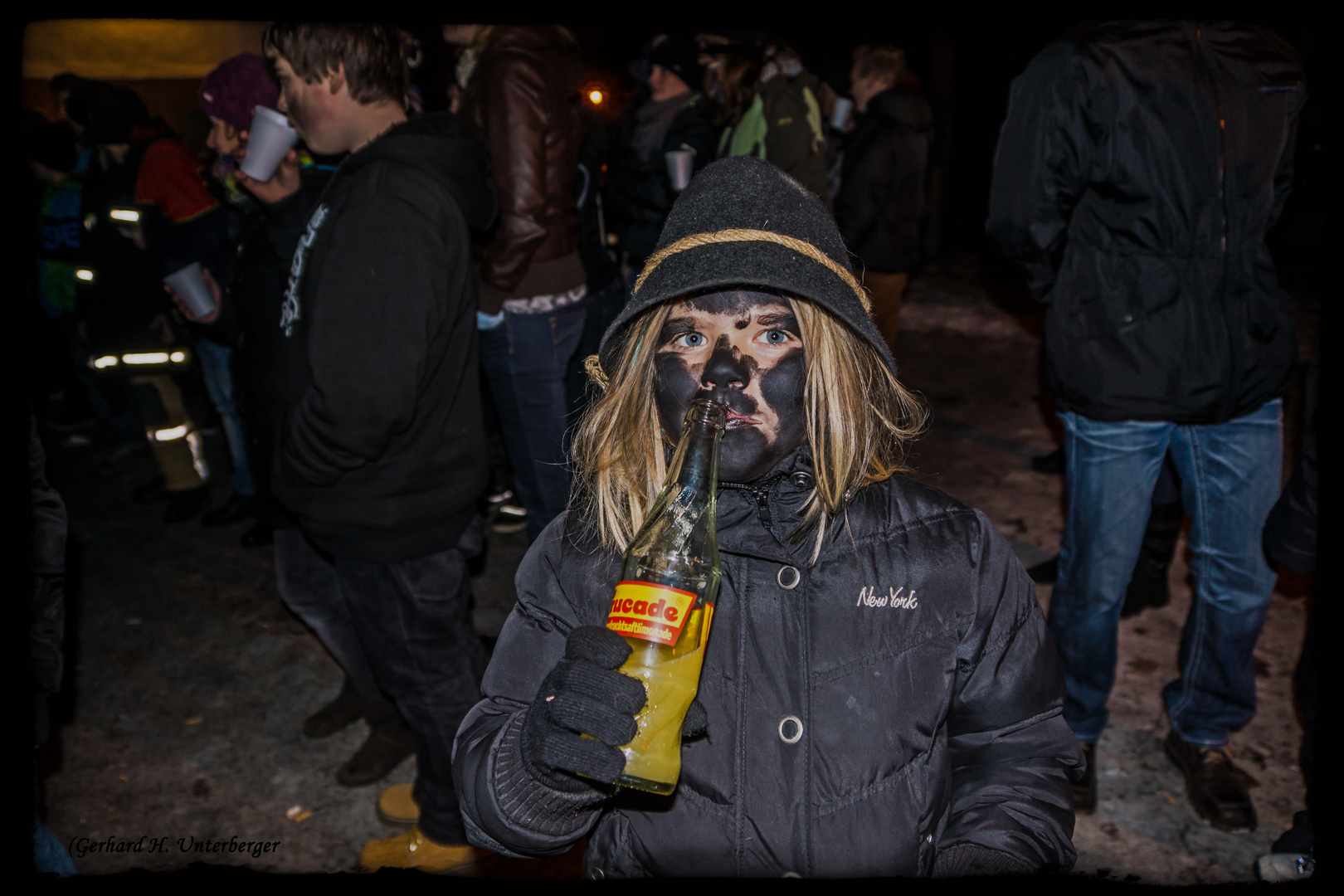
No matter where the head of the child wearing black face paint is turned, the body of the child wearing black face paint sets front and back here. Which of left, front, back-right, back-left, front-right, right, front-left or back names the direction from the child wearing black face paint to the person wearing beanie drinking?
back-right

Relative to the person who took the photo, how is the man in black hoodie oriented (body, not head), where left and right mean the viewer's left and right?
facing to the left of the viewer

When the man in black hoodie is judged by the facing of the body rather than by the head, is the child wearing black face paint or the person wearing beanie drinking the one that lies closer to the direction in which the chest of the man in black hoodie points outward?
the person wearing beanie drinking

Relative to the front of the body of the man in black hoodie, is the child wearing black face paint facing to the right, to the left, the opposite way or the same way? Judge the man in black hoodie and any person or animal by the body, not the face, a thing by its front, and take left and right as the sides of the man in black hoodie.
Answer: to the left

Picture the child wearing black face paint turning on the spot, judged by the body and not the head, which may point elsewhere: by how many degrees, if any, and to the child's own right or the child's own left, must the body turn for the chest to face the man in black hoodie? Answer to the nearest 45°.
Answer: approximately 135° to the child's own right

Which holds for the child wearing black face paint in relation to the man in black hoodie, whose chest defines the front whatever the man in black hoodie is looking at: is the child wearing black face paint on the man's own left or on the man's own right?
on the man's own left

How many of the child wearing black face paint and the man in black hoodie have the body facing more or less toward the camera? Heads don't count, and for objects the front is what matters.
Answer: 1

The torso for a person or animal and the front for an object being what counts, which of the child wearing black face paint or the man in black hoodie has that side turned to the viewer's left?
the man in black hoodie

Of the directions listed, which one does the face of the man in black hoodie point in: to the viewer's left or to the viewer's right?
to the viewer's left

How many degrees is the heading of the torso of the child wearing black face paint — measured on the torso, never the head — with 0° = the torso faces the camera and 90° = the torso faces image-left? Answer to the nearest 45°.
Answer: approximately 0°
